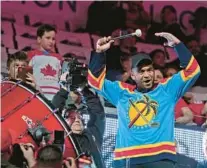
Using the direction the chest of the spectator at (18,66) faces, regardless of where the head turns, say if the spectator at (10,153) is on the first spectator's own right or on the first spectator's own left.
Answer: on the first spectator's own right

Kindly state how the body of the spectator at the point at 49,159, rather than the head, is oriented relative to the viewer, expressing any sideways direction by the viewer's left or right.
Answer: facing away from the viewer

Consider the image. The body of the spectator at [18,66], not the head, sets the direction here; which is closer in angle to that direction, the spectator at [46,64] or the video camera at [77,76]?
the video camera

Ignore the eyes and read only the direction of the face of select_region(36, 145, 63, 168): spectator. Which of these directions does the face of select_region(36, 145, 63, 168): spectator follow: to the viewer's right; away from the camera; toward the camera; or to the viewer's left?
away from the camera

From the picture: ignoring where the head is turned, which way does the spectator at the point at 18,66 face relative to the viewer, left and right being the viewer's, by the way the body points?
facing the viewer and to the right of the viewer

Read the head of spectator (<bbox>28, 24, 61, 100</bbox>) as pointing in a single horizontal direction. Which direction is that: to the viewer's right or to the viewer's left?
to the viewer's right

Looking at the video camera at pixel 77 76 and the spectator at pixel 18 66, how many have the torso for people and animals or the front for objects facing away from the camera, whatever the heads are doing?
0

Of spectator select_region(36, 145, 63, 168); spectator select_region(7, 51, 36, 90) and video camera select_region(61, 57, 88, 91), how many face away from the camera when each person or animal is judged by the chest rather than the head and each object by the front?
1

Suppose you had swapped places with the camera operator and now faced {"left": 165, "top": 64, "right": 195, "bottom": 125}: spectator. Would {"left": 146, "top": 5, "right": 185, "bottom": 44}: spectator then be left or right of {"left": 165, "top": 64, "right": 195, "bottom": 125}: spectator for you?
left

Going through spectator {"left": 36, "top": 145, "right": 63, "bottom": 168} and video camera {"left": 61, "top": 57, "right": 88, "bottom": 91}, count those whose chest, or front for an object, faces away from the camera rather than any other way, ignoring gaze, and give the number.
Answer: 1

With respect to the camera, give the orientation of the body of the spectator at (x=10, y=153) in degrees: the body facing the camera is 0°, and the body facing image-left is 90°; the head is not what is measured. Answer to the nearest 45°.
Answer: approximately 225°

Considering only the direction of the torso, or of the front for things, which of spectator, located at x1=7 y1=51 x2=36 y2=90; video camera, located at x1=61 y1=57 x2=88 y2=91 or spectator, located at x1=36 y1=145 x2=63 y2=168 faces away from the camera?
spectator, located at x1=36 y1=145 x2=63 y2=168

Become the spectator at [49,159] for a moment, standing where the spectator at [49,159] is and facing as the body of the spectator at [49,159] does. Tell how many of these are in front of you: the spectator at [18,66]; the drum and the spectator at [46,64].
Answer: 3

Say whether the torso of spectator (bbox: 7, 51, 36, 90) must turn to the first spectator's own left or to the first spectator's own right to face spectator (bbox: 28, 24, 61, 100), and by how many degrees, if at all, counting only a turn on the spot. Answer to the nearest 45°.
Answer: approximately 90° to the first spectator's own left
